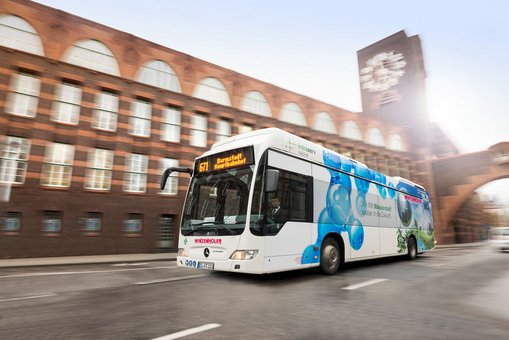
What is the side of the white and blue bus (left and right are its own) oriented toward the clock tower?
back

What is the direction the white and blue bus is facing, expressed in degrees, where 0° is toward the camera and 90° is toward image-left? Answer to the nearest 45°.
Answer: approximately 45°
